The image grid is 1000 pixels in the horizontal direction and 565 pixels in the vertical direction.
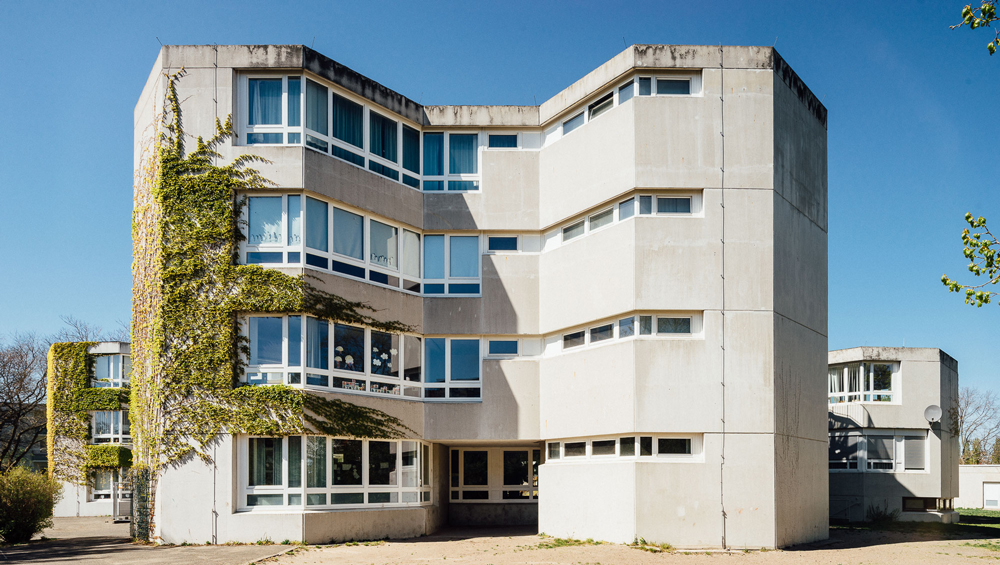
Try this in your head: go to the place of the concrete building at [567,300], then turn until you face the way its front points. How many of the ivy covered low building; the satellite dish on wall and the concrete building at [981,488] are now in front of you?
0

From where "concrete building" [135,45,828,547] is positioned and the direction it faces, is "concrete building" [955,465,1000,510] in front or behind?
behind

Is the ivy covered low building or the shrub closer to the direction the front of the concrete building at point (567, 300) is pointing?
the shrub

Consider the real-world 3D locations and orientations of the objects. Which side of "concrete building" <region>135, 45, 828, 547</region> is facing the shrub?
right

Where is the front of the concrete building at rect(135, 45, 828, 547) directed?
toward the camera

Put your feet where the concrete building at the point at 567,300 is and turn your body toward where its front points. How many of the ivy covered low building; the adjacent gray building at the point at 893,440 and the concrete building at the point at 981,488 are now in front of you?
0

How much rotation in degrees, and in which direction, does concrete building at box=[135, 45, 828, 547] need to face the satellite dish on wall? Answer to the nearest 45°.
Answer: approximately 135° to its left

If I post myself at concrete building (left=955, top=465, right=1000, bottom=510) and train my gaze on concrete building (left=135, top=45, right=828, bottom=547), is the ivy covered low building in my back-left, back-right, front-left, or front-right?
front-right

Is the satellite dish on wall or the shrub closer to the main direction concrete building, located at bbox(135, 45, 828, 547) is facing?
the shrub
